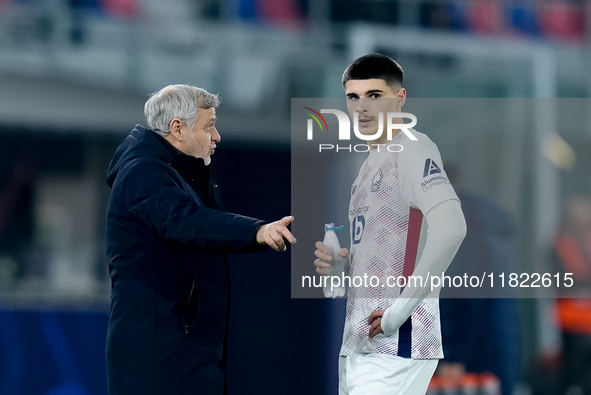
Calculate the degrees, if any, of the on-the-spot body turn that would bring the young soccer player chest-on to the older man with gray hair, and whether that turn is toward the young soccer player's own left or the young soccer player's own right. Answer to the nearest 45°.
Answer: approximately 45° to the young soccer player's own right

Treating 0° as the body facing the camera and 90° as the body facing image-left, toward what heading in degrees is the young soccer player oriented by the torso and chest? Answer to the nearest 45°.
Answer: approximately 45°

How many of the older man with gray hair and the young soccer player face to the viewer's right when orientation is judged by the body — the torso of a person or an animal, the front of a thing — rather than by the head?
1

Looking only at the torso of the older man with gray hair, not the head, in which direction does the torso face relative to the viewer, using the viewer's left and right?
facing to the right of the viewer

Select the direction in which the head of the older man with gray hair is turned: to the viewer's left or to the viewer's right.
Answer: to the viewer's right

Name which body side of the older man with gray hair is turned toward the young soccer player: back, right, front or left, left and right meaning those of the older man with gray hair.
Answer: front
